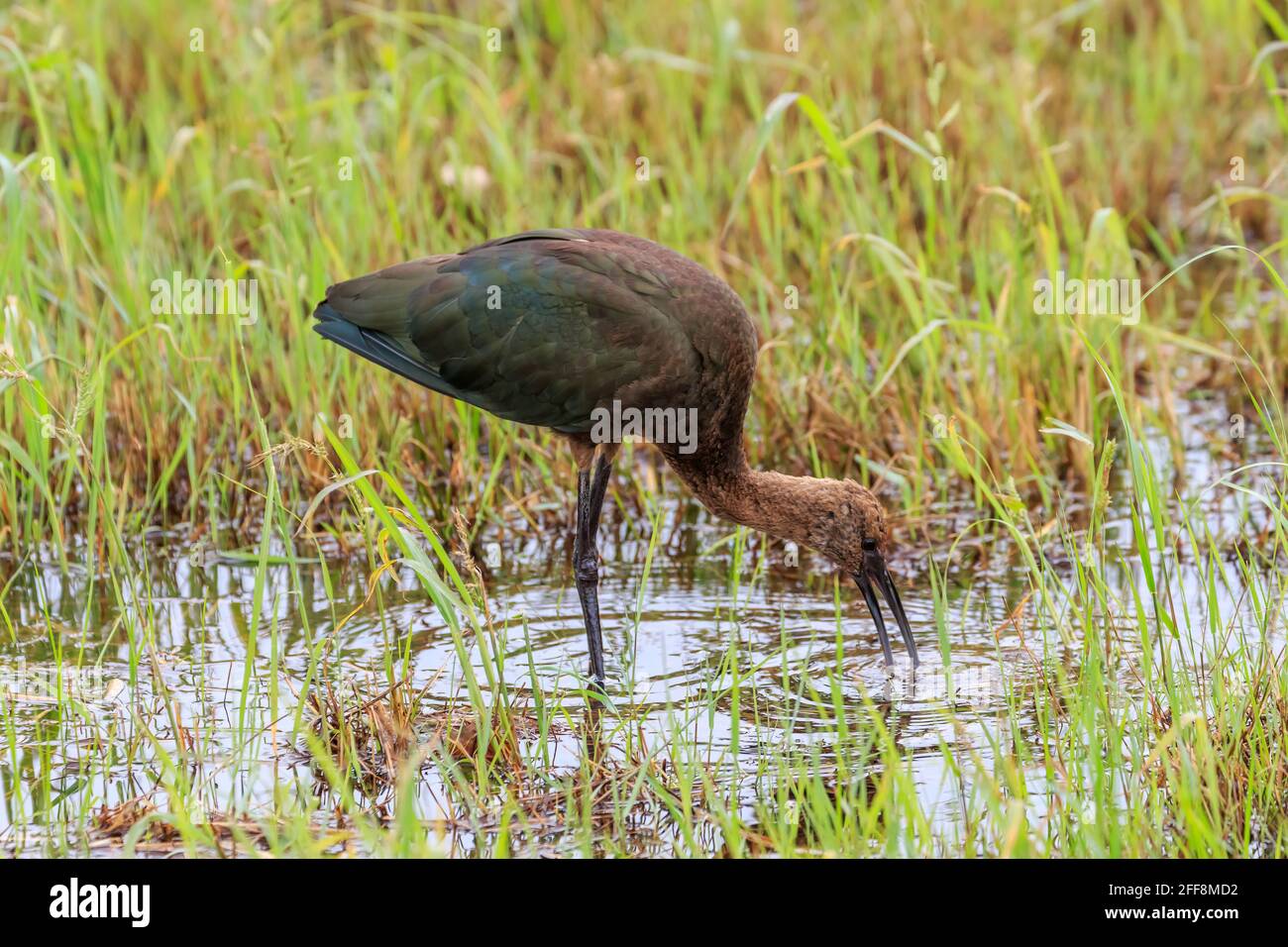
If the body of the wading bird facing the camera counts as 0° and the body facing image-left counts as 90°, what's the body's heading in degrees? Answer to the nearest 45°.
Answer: approximately 270°
